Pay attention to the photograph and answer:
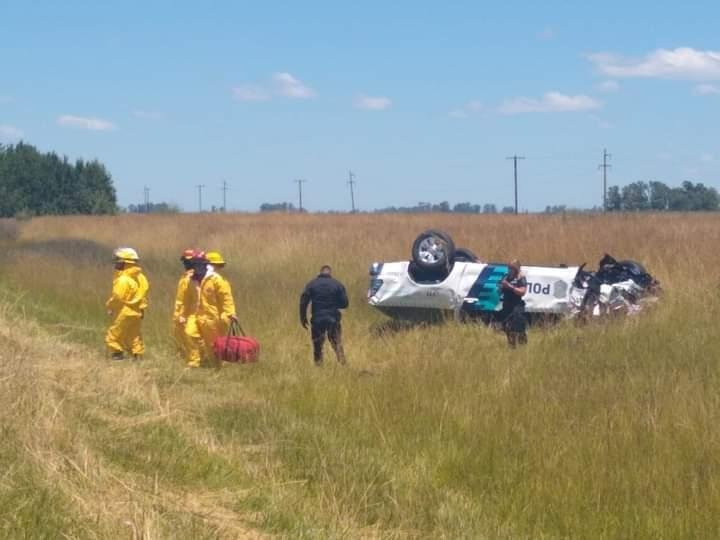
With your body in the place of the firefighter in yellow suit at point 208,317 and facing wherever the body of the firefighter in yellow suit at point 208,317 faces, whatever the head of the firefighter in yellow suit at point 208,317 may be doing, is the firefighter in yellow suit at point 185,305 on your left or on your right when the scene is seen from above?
on your right

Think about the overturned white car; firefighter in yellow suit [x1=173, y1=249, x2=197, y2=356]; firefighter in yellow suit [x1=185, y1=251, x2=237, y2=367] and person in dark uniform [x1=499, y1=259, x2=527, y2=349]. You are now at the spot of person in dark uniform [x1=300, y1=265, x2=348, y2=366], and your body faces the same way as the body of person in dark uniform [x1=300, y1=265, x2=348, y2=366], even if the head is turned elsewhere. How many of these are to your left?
2

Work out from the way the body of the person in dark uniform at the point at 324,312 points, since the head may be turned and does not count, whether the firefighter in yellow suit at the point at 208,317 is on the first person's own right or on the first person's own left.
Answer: on the first person's own left

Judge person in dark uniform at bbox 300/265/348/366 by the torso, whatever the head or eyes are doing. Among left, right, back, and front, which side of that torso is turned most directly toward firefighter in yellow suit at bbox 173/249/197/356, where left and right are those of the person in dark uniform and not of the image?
left

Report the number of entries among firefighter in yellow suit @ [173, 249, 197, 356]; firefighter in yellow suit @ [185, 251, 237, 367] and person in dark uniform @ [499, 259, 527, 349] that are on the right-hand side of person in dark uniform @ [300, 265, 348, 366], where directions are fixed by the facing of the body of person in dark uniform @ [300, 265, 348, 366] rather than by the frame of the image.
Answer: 1

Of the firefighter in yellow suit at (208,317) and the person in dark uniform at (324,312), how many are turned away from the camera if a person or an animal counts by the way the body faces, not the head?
1

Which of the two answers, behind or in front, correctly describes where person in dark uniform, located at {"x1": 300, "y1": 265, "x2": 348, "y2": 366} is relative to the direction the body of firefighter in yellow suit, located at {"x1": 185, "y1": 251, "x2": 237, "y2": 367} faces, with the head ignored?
behind

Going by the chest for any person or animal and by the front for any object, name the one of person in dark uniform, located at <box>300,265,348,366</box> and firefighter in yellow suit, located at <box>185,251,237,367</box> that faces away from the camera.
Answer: the person in dark uniform

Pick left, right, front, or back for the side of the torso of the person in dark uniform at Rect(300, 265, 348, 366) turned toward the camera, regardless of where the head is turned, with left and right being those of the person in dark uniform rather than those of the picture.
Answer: back

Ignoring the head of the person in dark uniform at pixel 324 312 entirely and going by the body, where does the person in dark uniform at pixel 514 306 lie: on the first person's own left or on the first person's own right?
on the first person's own right

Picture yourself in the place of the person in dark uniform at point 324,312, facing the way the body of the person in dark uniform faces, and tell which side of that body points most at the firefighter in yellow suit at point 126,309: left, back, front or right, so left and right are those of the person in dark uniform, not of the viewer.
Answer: left
